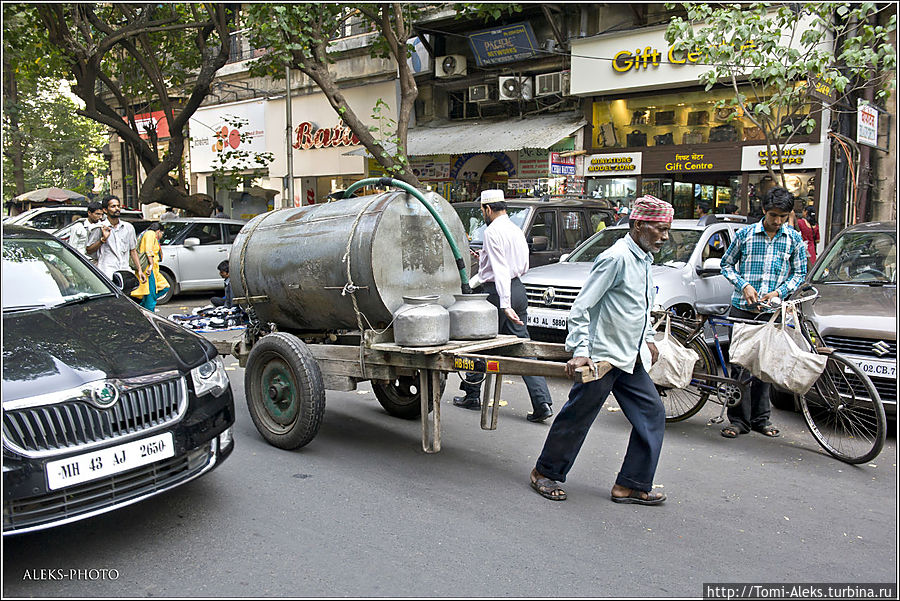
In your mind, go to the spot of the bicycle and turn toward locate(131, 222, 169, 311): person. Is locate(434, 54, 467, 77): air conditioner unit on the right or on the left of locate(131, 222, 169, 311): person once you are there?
right

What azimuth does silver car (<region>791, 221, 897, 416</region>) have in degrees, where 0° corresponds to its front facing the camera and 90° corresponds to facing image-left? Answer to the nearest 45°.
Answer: approximately 45°

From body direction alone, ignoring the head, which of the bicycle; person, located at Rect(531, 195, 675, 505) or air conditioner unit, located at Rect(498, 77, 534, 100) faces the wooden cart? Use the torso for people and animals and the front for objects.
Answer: the air conditioner unit

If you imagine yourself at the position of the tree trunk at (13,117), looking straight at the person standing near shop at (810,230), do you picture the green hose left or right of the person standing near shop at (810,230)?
right

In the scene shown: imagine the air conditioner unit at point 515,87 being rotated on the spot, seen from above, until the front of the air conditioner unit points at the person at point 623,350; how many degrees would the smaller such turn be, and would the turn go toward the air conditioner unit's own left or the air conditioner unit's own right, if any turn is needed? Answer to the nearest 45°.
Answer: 0° — it already faces them

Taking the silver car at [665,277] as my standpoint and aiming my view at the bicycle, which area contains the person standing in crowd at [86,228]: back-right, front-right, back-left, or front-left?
back-right
